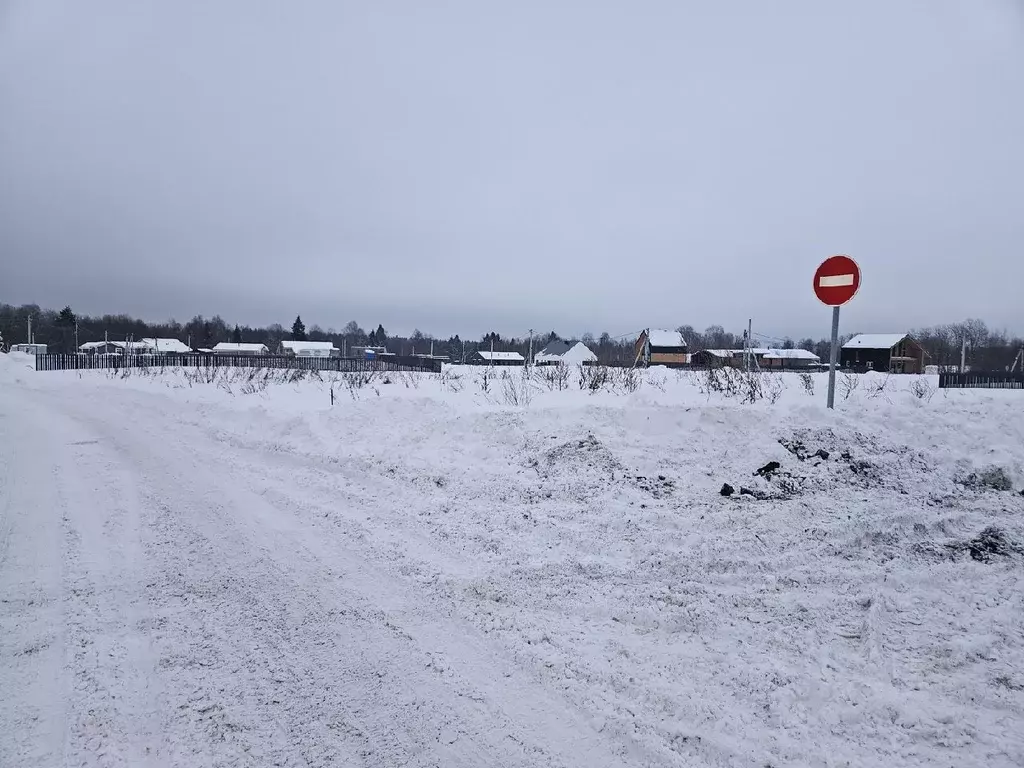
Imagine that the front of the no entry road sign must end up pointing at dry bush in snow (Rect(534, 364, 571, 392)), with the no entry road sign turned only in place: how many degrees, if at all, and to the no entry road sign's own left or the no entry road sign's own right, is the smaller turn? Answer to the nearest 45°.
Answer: approximately 135° to the no entry road sign's own right

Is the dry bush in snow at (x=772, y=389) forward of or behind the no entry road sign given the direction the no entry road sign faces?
behind

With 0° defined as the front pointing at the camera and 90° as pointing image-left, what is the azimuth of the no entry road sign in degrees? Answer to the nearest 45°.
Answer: approximately 0°

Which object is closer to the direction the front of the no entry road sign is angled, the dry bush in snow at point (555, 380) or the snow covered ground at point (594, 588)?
the snow covered ground

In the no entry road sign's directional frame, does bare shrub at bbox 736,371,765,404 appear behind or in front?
behind

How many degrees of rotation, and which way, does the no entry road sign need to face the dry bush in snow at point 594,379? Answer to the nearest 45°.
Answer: approximately 135° to its right

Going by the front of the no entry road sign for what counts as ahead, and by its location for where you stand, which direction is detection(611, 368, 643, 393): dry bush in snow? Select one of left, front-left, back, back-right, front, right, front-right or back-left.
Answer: back-right

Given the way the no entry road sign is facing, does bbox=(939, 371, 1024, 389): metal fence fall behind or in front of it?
behind

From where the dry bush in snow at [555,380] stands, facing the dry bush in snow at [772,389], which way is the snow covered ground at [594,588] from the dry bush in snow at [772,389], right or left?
right
